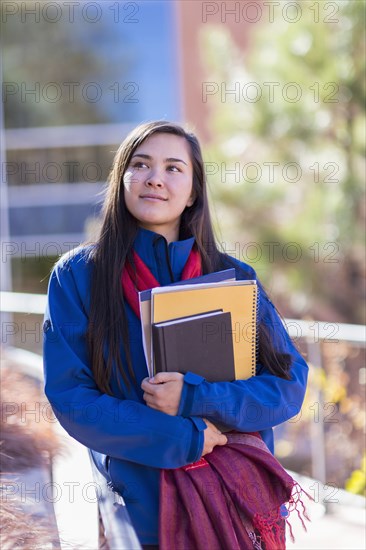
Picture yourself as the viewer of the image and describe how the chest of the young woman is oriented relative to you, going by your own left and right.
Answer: facing the viewer

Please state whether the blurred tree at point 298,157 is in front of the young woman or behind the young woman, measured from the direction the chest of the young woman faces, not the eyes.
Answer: behind

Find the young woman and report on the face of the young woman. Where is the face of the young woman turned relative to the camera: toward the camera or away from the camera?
toward the camera
